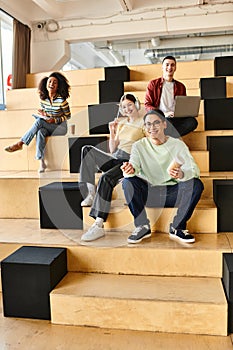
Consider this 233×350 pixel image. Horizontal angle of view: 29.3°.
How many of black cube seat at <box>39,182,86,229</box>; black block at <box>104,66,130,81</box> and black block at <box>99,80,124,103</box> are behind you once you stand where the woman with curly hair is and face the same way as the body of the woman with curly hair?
2

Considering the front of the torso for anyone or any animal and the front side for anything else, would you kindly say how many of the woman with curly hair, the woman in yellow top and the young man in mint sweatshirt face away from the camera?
0

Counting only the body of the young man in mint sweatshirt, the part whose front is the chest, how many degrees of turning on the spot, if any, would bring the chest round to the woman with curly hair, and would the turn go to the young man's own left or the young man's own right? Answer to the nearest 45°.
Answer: approximately 135° to the young man's own right

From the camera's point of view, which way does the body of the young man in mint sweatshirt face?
toward the camera

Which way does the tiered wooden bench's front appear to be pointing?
toward the camera

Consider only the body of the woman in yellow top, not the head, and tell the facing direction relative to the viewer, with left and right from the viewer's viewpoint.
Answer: facing the viewer and to the left of the viewer

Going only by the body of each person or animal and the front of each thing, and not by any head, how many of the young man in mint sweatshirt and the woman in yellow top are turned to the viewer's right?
0

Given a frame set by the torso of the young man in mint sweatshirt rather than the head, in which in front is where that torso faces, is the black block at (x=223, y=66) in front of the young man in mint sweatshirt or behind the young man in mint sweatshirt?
behind

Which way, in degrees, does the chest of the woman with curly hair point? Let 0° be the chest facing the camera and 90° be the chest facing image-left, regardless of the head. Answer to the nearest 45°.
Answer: approximately 45°

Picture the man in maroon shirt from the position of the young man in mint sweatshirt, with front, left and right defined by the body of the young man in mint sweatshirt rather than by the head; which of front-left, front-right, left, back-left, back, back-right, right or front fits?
back

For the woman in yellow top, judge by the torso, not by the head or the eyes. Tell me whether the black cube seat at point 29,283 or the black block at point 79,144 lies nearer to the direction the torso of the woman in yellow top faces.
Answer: the black cube seat

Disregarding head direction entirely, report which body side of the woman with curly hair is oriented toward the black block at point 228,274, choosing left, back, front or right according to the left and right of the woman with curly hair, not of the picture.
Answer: left

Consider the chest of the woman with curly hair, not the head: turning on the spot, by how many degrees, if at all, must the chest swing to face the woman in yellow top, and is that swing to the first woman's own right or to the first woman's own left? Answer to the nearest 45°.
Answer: approximately 45° to the first woman's own left

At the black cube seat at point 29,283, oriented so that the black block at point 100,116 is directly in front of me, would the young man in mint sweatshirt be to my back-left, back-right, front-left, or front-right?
front-right

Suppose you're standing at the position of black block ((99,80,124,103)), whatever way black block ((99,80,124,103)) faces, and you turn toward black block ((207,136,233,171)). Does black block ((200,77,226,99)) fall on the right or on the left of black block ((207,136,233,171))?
left
